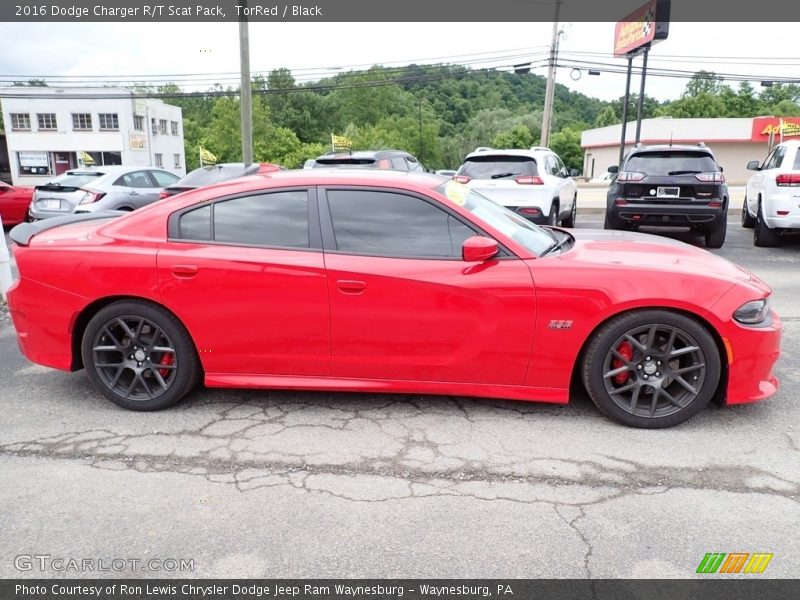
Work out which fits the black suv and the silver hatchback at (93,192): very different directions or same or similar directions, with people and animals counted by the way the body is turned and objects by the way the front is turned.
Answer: same or similar directions

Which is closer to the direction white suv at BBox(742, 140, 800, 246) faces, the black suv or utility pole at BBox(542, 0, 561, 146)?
the utility pole

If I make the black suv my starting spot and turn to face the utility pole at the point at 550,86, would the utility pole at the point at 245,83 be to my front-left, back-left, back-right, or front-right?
front-left

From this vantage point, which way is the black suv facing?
away from the camera

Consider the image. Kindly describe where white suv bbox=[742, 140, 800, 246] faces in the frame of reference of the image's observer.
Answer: facing away from the viewer

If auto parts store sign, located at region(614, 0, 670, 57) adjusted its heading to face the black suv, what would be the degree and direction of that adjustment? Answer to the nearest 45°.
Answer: approximately 45° to its left

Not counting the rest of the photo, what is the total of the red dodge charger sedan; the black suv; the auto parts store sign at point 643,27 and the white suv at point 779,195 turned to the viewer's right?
1

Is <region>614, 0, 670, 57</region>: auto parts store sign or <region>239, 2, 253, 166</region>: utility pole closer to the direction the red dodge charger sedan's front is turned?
the auto parts store sign

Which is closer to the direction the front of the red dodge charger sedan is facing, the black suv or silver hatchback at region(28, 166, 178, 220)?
the black suv

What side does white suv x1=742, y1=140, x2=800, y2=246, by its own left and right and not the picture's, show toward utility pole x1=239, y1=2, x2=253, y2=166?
left

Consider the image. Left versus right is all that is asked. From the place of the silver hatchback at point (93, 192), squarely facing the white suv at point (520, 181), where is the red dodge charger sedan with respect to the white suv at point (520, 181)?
right

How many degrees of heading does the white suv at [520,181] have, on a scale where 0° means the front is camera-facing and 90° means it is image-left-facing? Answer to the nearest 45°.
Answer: approximately 225°

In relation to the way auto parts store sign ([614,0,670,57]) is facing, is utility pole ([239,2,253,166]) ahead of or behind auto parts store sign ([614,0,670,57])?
ahead

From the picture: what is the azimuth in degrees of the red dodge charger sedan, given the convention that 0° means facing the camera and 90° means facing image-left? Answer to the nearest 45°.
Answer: approximately 270°

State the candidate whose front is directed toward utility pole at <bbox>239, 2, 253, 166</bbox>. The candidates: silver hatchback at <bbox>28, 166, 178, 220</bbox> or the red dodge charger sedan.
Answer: the silver hatchback

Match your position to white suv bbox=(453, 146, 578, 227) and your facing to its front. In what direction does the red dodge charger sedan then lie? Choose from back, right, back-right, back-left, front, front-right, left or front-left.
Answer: back-right

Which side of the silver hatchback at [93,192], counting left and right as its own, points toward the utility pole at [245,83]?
front

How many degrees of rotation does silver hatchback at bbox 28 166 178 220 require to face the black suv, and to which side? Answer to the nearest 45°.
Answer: approximately 90° to its right
